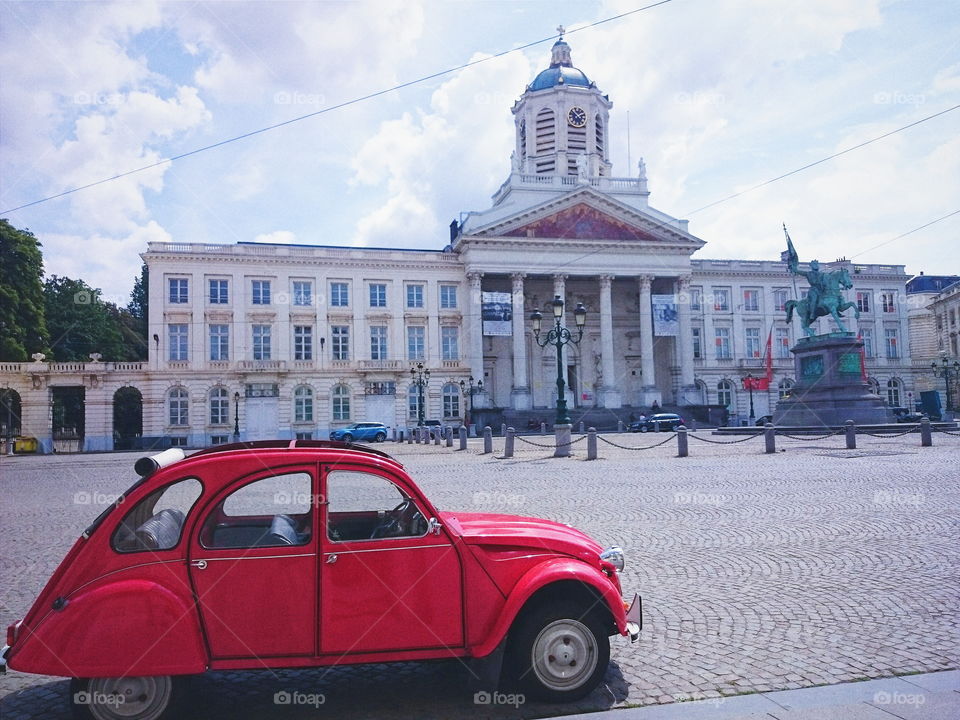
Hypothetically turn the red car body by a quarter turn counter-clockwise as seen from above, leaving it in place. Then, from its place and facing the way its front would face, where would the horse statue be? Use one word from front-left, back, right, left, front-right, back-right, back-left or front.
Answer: front-right

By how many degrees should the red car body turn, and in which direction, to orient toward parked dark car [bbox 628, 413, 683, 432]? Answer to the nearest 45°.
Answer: approximately 45° to its left

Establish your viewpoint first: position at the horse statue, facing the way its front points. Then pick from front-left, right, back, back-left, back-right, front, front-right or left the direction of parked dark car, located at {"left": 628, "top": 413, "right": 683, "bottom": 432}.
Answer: back-left

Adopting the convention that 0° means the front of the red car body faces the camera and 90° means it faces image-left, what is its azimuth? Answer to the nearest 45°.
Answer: approximately 270°

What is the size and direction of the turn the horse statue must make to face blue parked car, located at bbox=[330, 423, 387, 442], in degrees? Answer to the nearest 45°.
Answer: approximately 180°

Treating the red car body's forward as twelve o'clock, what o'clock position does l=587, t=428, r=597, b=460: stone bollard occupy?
The stone bollard is roughly at 10 o'clock from the red car body.

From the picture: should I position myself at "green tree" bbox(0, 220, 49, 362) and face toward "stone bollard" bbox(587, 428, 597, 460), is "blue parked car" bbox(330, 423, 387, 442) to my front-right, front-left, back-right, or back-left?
front-left

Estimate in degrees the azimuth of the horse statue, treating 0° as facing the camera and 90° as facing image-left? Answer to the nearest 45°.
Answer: approximately 270°
